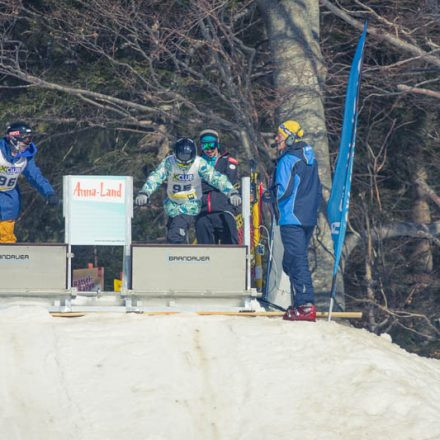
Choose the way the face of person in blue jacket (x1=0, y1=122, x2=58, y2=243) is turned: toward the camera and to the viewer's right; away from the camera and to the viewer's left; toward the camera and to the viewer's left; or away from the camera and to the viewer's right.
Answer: toward the camera and to the viewer's right

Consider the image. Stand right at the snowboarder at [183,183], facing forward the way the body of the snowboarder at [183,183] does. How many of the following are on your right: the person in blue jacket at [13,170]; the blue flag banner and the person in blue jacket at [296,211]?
1

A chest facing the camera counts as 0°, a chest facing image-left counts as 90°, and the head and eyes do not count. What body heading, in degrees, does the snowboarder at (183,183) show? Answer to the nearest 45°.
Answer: approximately 0°

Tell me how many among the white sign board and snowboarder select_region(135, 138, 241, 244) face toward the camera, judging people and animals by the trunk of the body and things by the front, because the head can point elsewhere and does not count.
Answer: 2

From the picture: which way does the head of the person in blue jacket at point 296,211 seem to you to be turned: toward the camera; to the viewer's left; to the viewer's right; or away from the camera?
to the viewer's left

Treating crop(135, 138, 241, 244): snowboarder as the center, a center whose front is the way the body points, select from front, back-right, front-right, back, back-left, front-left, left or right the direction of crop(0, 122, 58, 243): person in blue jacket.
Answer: right

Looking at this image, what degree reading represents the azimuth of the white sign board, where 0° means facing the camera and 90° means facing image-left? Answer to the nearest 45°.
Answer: approximately 0°
